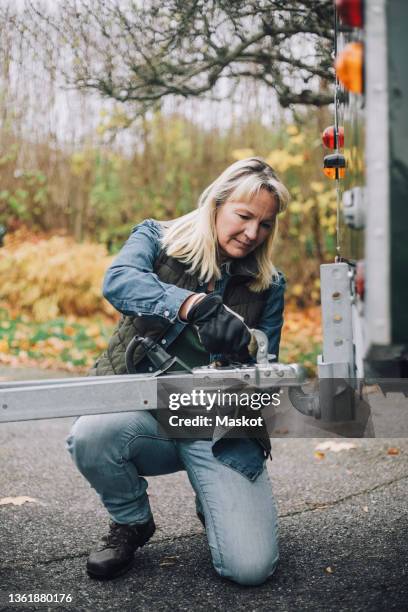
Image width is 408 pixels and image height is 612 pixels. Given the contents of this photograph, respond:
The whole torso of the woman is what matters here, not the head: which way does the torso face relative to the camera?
toward the camera

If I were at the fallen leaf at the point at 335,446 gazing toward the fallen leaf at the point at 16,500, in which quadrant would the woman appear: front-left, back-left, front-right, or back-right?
front-left

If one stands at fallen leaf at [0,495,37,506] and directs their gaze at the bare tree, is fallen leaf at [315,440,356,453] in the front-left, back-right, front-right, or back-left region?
front-right

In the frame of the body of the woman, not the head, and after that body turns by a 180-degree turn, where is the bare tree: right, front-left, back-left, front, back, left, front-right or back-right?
front

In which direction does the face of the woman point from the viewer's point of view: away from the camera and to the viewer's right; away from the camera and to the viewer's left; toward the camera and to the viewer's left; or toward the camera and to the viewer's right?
toward the camera and to the viewer's right

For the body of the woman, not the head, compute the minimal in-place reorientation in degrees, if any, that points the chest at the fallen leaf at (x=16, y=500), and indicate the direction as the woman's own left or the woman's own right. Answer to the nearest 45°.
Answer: approximately 135° to the woman's own right

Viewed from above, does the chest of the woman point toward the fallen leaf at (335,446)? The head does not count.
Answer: no
